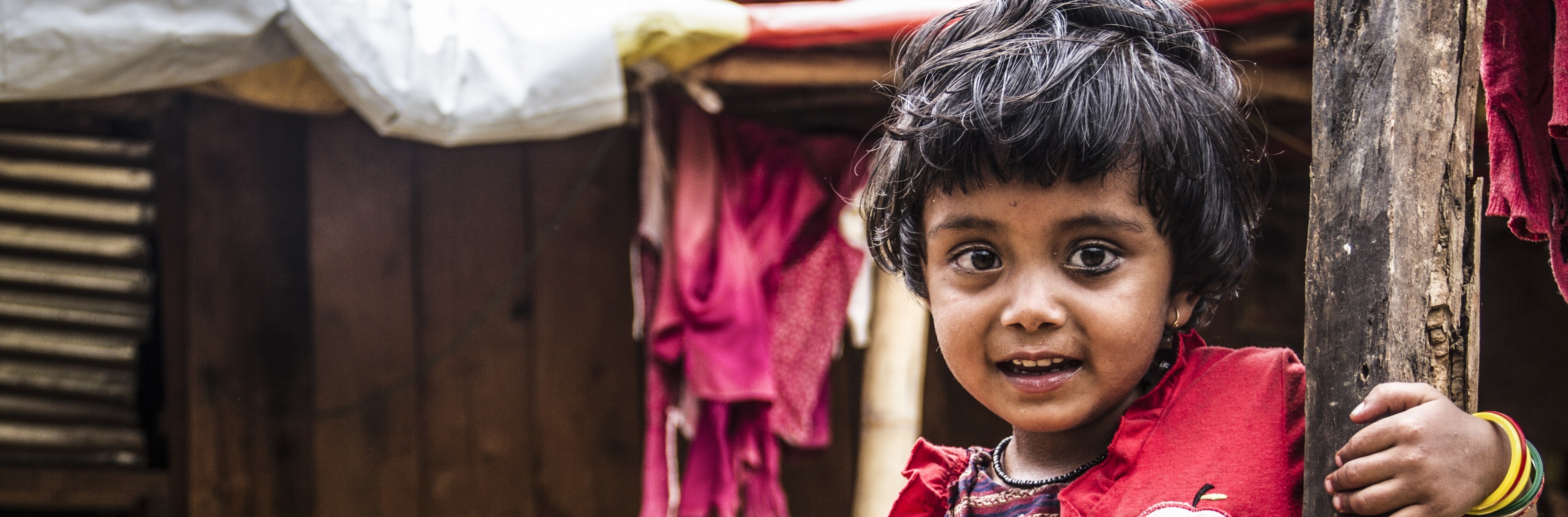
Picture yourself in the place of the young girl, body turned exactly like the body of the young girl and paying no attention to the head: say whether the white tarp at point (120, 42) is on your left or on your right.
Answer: on your right

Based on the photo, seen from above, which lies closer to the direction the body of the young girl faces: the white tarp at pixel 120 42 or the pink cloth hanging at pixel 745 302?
the white tarp

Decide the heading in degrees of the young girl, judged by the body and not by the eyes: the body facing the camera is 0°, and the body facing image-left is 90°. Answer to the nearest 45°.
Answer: approximately 45°

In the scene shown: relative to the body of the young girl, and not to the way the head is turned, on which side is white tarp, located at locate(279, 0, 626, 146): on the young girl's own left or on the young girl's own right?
on the young girl's own right

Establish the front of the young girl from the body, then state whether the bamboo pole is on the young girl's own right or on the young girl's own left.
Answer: on the young girl's own right
